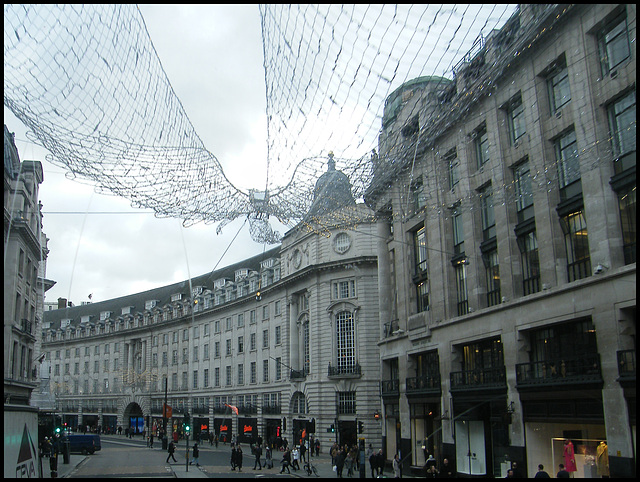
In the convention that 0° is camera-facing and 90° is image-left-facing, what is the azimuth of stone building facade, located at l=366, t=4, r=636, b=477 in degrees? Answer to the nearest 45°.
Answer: approximately 45°
